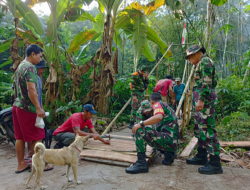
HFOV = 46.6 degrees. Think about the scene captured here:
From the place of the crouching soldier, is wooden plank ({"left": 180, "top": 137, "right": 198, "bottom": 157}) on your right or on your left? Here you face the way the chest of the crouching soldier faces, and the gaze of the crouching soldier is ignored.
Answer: on your right

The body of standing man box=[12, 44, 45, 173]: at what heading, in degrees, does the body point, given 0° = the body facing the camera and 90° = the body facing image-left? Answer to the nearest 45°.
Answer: approximately 270°

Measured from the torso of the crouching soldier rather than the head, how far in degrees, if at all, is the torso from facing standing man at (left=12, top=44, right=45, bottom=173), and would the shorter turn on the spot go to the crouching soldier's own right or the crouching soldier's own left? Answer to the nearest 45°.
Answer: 0° — they already face them

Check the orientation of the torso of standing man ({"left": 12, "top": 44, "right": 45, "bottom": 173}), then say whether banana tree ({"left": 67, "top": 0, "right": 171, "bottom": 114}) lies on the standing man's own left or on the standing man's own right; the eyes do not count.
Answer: on the standing man's own left

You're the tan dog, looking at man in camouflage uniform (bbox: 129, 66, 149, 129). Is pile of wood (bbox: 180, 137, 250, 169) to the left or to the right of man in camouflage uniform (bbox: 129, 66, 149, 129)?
right

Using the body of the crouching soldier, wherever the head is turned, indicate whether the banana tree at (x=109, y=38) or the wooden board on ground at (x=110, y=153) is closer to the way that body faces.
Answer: the wooden board on ground

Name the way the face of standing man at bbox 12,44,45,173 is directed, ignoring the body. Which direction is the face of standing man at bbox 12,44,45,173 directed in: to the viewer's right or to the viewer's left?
to the viewer's right

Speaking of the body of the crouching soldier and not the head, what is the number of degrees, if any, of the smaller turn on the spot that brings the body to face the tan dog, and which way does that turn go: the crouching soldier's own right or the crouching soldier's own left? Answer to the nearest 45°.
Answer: approximately 45° to the crouching soldier's own left

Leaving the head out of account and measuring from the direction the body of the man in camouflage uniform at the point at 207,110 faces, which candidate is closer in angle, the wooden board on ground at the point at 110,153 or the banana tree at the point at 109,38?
the wooden board on ground

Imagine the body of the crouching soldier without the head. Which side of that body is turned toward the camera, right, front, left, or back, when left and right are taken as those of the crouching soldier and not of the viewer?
left
